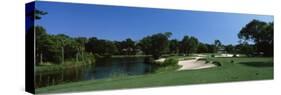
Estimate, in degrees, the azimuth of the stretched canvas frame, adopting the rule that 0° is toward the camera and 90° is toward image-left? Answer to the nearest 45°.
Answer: approximately 315°
